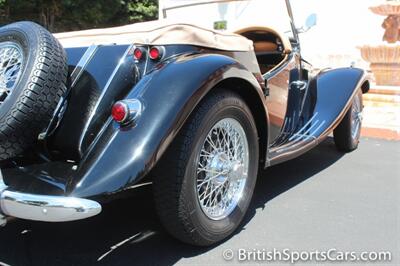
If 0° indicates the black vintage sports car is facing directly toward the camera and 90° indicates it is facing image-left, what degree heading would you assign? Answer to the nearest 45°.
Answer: approximately 225°

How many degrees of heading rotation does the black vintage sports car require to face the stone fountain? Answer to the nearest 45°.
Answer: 0° — it already faces it
